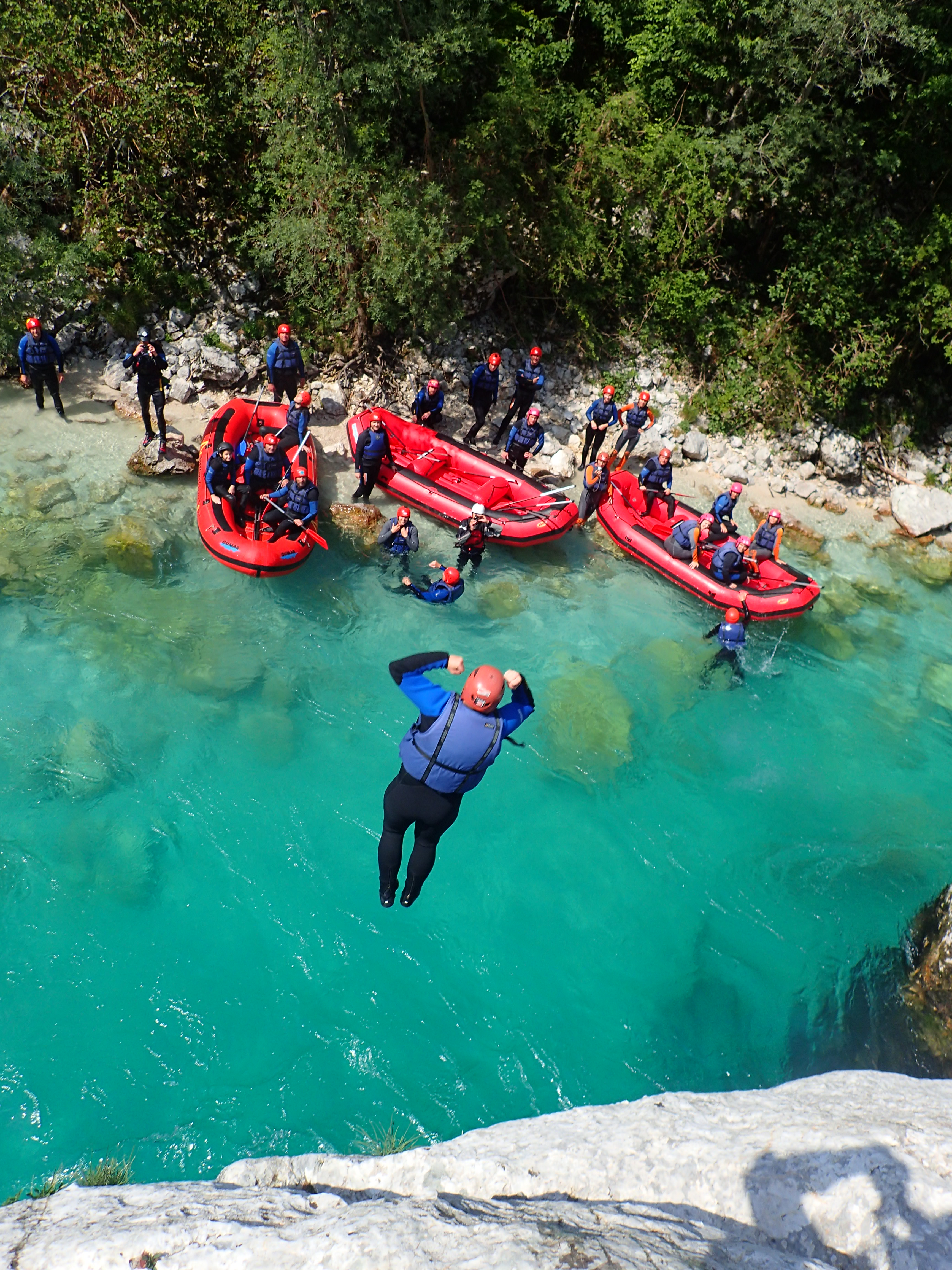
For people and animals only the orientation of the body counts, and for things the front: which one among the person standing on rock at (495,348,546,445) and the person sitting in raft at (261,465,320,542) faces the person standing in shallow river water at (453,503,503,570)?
the person standing on rock

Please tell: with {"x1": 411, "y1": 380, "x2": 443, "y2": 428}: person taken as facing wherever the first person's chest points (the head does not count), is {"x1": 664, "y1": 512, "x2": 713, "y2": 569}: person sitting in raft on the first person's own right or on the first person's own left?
on the first person's own left

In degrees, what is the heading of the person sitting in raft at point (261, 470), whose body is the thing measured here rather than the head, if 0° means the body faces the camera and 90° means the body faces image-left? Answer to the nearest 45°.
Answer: approximately 0°

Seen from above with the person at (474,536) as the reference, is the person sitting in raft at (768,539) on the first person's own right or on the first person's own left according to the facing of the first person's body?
on the first person's own left

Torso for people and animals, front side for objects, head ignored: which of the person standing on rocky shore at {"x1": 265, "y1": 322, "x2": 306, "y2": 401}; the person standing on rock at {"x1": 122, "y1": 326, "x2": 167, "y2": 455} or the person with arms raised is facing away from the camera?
the person with arms raised

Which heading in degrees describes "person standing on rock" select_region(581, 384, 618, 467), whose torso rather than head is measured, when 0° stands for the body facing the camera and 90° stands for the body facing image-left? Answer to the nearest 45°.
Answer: approximately 0°

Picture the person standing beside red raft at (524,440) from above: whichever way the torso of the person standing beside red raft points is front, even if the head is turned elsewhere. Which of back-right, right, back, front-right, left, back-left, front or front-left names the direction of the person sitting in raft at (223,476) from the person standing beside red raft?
front-right

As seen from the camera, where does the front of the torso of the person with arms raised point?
away from the camera
